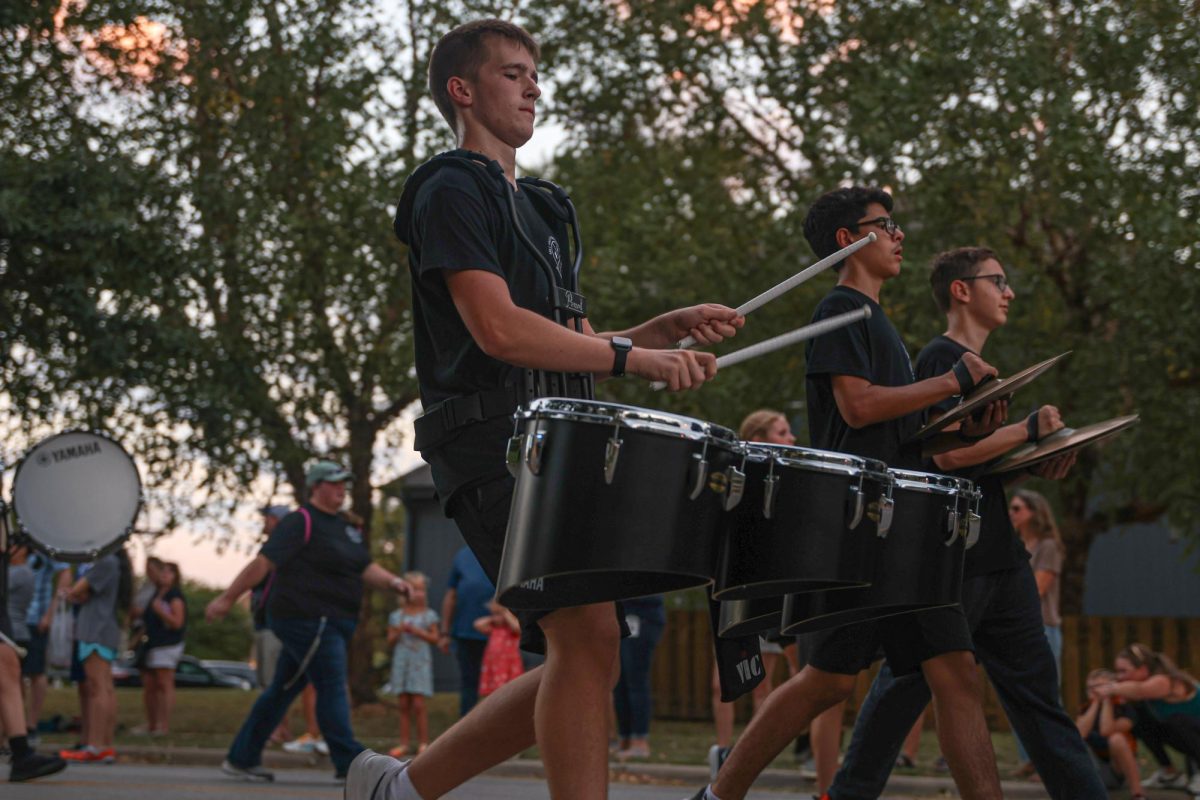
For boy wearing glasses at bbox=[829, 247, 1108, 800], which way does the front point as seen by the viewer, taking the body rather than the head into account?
to the viewer's right

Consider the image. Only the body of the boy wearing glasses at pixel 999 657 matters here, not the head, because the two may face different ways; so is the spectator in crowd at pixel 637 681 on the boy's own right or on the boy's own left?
on the boy's own left

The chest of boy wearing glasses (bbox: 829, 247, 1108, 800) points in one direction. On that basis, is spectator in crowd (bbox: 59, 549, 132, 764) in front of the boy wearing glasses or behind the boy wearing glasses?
behind

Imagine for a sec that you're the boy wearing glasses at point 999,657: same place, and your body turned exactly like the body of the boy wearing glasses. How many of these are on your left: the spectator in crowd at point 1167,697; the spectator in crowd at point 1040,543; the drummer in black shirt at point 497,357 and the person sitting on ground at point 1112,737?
3

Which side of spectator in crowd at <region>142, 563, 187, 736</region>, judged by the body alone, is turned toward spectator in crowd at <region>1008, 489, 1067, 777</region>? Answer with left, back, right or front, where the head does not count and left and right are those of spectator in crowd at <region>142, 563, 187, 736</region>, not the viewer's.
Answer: left

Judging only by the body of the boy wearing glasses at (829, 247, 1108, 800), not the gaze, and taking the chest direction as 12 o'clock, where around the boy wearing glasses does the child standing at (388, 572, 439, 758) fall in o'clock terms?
The child standing is roughly at 8 o'clock from the boy wearing glasses.

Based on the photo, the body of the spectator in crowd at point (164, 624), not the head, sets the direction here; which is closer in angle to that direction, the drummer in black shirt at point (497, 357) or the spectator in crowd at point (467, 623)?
the drummer in black shirt

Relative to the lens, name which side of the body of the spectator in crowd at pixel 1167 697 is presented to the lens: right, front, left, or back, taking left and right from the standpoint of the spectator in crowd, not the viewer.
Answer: left

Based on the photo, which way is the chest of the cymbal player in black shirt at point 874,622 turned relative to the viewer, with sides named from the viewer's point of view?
facing to the right of the viewer

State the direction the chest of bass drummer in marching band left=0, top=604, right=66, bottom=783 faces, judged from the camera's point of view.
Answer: to the viewer's right

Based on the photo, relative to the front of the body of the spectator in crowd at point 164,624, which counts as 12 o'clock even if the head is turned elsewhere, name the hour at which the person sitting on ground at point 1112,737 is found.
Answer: The person sitting on ground is roughly at 9 o'clock from the spectator in crowd.

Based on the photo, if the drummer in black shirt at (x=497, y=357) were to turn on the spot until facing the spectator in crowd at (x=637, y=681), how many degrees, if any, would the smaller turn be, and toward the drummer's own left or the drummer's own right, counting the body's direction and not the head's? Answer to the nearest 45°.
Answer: approximately 90° to the drummer's own left

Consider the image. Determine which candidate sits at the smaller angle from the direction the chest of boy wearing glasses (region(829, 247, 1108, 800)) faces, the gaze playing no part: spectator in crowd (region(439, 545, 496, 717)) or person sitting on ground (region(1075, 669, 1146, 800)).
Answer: the person sitting on ground

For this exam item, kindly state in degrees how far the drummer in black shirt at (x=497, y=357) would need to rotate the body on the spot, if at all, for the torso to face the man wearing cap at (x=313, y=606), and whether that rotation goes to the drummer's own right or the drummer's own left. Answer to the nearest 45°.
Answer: approximately 90° to the drummer's own left

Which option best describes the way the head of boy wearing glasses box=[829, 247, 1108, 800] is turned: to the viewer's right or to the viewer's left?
to the viewer's right
